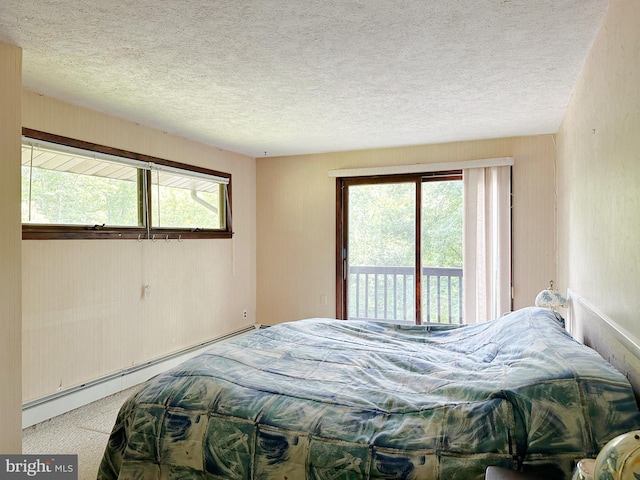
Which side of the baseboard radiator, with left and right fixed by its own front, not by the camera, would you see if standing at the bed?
front

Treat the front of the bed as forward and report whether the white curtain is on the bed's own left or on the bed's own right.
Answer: on the bed's own right

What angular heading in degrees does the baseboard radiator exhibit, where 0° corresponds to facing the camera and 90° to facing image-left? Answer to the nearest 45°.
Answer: approximately 315°

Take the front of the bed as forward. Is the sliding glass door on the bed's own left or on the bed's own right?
on the bed's own right

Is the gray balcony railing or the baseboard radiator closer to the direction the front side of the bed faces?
the baseboard radiator

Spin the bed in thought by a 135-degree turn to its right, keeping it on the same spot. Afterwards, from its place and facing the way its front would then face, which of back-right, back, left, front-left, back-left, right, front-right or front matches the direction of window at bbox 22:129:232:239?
left

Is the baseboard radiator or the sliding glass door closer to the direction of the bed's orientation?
the baseboard radiator

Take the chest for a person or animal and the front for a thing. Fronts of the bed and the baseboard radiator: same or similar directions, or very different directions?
very different directions

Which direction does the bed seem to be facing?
to the viewer's left

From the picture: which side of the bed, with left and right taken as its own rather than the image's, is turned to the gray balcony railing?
right

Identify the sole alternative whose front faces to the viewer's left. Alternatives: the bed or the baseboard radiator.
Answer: the bed

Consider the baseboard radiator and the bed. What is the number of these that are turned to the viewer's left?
1
